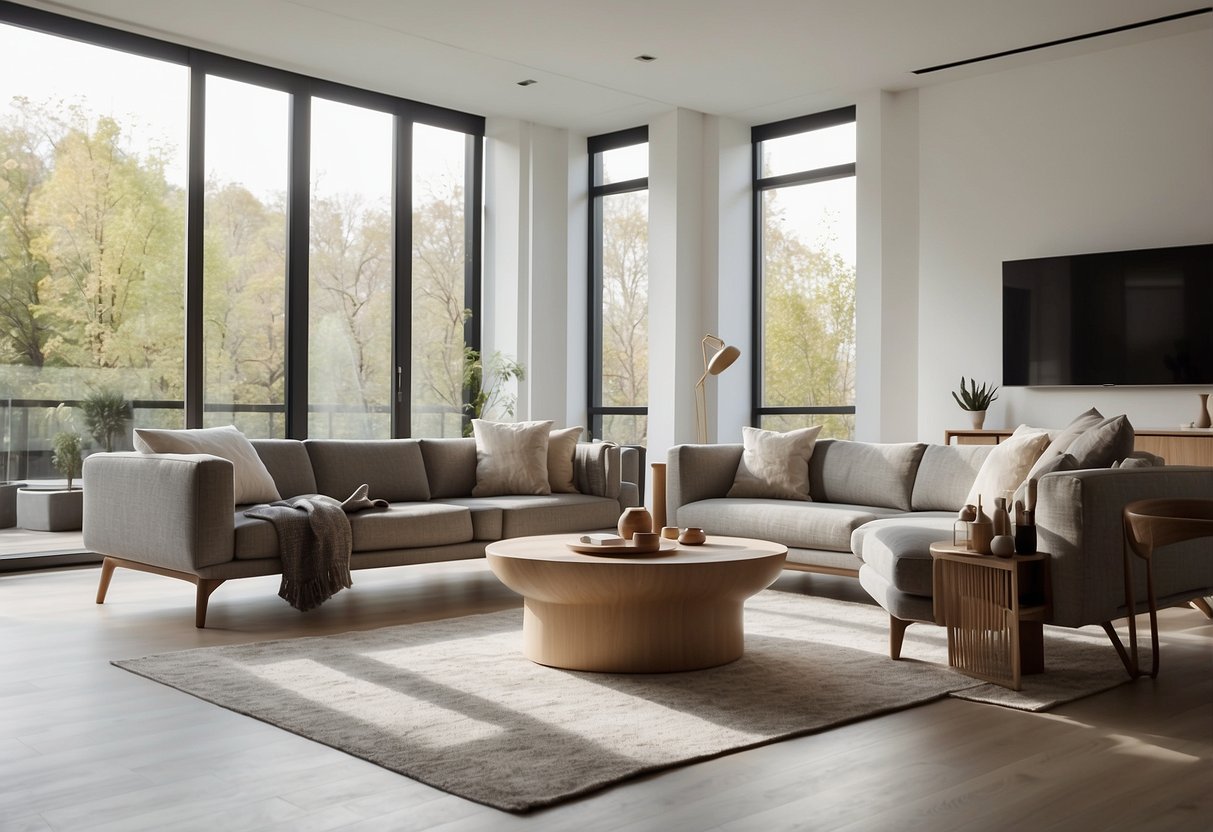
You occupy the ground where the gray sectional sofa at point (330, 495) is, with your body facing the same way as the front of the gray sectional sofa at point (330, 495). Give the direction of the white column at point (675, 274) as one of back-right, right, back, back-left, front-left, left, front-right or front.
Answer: left

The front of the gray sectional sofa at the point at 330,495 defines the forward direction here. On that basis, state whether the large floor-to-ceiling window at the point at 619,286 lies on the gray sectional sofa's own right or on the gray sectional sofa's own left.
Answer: on the gray sectional sofa's own left

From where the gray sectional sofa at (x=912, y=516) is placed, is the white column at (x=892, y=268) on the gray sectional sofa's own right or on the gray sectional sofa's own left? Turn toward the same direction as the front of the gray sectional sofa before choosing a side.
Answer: on the gray sectional sofa's own right

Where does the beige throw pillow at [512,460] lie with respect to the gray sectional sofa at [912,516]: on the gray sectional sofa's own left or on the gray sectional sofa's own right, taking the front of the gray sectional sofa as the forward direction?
on the gray sectional sofa's own right

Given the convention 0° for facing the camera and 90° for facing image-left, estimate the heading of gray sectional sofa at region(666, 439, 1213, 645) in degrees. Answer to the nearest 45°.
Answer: approximately 45°

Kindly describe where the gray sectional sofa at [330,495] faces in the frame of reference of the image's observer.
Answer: facing the viewer and to the right of the viewer

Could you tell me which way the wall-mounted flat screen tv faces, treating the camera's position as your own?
facing the viewer and to the left of the viewer

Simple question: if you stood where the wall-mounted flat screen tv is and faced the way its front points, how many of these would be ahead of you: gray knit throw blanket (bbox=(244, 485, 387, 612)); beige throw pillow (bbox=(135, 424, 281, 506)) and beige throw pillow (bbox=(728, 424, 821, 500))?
3

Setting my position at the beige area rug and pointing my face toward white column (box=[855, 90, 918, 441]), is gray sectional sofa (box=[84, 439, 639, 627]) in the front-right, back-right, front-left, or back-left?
front-left

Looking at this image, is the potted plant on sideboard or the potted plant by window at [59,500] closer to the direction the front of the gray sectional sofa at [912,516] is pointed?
the potted plant by window

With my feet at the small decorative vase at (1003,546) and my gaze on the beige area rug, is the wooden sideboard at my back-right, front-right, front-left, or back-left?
back-right

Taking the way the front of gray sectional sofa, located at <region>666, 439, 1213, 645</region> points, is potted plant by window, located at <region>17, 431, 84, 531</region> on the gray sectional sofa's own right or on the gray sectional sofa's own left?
on the gray sectional sofa's own right

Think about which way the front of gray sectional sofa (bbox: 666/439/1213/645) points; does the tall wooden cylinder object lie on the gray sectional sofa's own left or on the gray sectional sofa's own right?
on the gray sectional sofa's own right

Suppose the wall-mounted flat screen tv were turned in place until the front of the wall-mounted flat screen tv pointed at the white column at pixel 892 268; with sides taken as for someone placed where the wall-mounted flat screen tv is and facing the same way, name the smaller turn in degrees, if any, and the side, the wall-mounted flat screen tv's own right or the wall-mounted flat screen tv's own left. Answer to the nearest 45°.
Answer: approximately 45° to the wall-mounted flat screen tv's own right

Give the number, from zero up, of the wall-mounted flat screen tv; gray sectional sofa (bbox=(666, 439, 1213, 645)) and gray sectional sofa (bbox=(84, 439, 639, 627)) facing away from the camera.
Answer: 0

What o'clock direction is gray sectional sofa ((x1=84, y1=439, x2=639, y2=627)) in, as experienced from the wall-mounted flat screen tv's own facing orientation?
The gray sectional sofa is roughly at 12 o'clock from the wall-mounted flat screen tv.

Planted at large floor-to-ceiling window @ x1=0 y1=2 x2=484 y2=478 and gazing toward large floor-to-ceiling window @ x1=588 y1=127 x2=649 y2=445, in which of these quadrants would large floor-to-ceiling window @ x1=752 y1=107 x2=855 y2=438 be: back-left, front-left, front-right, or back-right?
front-right

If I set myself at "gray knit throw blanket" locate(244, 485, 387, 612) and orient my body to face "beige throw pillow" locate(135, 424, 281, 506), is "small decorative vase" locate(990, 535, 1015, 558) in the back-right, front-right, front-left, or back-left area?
back-right
